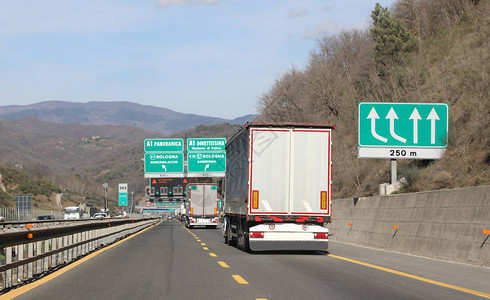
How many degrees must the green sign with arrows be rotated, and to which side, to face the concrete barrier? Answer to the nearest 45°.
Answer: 0° — it already faces it

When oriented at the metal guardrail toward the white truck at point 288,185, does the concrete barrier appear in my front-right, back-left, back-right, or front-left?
front-right

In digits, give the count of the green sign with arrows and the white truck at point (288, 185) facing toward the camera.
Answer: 1

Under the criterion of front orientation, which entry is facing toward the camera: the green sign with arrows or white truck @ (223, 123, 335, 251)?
the green sign with arrows

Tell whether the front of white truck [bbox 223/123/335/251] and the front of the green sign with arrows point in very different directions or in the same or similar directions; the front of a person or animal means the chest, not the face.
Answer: very different directions

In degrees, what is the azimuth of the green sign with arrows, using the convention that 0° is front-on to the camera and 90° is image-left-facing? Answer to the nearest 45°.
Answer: approximately 0°

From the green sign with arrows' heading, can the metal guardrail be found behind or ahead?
ahead

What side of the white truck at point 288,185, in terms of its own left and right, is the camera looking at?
back
